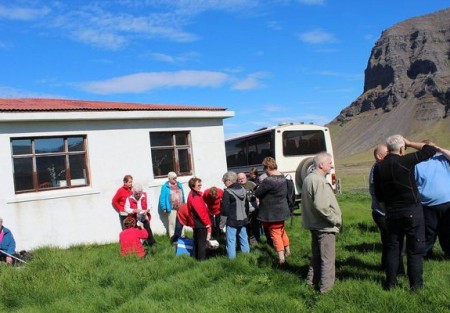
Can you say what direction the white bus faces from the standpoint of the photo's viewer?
facing away from the viewer and to the left of the viewer

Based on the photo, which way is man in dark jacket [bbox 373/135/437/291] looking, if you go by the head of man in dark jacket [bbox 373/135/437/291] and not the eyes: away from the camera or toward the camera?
away from the camera

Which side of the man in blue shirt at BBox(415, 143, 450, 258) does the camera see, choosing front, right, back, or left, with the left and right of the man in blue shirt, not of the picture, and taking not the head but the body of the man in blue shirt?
back

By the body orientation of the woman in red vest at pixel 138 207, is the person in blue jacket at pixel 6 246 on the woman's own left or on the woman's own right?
on the woman's own right

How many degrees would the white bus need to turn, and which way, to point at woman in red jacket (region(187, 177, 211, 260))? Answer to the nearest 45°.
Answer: approximately 135° to its left

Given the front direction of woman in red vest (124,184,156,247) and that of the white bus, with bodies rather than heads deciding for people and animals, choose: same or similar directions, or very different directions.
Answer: very different directions
